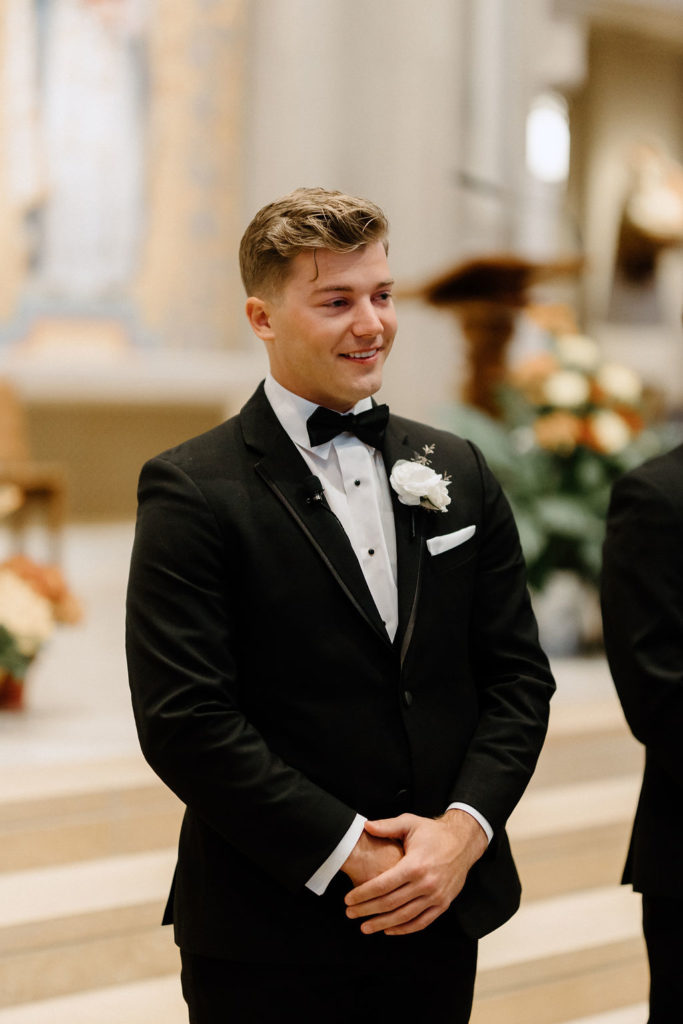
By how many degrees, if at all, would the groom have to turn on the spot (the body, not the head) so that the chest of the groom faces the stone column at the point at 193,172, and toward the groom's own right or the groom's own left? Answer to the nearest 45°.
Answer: approximately 135° to the groom's own left

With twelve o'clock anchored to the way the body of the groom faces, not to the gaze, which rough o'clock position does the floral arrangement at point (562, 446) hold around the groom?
The floral arrangement is roughly at 8 o'clock from the groom.

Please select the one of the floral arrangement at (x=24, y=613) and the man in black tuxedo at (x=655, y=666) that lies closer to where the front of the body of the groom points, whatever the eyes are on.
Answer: the man in black tuxedo

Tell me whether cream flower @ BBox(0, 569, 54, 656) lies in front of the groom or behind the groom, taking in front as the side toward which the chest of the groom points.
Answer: behind

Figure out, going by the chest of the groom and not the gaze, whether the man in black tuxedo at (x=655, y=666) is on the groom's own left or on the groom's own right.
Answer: on the groom's own left

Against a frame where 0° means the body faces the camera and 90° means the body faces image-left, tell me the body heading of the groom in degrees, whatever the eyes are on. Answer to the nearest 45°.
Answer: approximately 315°

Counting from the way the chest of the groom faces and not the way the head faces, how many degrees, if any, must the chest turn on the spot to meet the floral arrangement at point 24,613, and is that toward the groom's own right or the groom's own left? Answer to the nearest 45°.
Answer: approximately 180°

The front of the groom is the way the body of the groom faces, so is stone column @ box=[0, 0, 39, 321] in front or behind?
behind

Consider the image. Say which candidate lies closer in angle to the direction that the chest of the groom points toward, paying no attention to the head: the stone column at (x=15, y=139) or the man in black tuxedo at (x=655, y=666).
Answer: the man in black tuxedo
